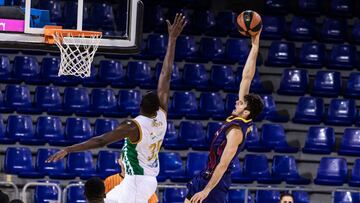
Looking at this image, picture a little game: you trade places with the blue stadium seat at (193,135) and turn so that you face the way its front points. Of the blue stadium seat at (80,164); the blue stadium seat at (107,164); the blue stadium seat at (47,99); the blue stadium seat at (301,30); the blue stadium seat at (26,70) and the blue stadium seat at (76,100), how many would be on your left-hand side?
1

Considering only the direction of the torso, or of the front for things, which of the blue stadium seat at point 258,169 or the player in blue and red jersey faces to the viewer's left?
the player in blue and red jersey

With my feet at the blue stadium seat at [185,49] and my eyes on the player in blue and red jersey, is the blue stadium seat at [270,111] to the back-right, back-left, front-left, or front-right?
front-left

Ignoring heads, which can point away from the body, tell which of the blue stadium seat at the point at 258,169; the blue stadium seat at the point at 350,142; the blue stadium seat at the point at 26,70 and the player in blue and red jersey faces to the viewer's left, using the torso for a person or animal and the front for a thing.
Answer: the player in blue and red jersey

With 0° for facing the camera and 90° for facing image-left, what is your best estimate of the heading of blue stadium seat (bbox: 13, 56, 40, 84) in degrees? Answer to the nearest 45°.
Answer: approximately 315°

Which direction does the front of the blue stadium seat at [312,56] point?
toward the camera

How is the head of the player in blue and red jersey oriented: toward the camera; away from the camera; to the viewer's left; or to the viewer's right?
to the viewer's left

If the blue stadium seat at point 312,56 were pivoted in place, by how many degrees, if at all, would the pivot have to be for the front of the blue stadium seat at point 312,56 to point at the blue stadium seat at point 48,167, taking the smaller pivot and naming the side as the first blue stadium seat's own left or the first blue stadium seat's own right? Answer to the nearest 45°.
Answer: approximately 45° to the first blue stadium seat's own right

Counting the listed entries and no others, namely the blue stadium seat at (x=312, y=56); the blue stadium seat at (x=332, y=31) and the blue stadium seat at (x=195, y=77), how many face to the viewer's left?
0

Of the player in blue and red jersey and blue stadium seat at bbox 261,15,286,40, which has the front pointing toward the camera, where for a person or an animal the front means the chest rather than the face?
the blue stadium seat

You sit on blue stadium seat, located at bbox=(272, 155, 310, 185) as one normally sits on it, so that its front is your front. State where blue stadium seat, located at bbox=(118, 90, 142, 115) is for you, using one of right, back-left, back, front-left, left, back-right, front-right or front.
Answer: back-right

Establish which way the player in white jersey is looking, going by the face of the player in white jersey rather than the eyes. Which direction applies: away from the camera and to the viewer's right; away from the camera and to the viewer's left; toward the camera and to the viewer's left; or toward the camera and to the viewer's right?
away from the camera and to the viewer's right

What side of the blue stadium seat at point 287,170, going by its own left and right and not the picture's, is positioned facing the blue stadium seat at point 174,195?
right

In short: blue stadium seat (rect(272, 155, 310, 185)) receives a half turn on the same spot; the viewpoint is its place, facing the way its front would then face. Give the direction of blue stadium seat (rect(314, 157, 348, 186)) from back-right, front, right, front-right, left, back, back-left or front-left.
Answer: back-right

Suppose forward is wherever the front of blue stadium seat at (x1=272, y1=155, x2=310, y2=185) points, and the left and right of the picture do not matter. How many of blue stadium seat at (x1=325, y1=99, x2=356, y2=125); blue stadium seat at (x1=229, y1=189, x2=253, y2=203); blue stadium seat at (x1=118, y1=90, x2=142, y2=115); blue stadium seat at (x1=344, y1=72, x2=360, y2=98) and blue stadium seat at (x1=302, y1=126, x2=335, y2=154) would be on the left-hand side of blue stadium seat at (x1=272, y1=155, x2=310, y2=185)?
3
